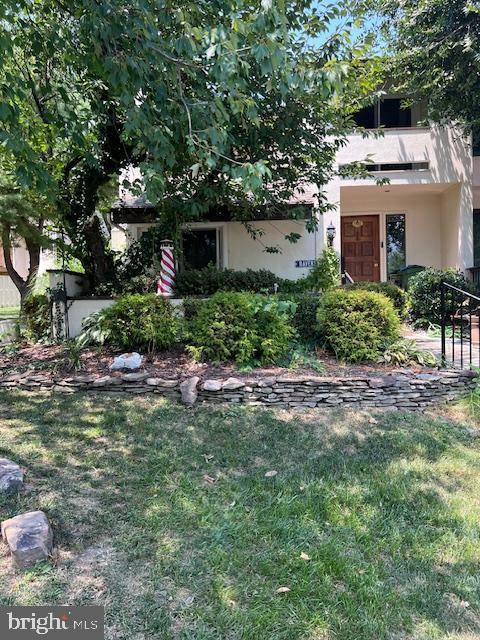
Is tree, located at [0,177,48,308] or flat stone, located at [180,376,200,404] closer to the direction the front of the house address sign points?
the flat stone

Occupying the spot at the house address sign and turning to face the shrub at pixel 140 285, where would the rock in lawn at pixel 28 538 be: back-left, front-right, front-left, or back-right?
front-left

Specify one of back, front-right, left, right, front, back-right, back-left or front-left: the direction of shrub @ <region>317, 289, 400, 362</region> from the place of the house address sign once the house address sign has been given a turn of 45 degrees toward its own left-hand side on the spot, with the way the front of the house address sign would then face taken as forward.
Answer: front-right

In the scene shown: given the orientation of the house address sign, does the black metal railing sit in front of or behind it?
in front

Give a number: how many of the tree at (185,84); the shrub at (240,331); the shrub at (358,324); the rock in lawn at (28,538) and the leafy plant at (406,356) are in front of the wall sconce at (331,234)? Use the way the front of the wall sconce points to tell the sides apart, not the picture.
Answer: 5

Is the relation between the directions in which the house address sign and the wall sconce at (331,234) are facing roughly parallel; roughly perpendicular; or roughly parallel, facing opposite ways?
roughly parallel

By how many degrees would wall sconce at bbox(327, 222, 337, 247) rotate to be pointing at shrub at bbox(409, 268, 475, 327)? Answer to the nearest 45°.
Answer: approximately 45° to its left

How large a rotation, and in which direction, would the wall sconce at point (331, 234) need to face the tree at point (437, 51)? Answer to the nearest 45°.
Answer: approximately 45° to its left

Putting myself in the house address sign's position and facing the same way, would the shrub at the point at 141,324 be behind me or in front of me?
in front

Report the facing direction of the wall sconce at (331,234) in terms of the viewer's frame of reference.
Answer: facing the viewer

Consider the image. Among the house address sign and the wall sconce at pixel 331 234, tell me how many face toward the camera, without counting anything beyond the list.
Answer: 2
